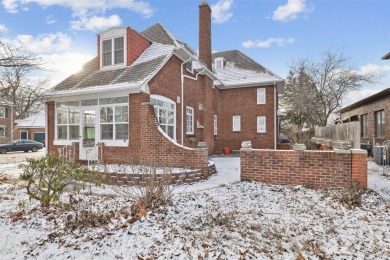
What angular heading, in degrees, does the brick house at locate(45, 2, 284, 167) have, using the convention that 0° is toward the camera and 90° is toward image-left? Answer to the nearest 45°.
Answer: approximately 45°

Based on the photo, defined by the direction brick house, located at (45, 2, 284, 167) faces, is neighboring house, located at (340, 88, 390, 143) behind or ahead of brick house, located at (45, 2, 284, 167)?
behind

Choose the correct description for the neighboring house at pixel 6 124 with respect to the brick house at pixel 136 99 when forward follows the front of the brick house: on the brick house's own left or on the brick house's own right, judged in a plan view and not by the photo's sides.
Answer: on the brick house's own right

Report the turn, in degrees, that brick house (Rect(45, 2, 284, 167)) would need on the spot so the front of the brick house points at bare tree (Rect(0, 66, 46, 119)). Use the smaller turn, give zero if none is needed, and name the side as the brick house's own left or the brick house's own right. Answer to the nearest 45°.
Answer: approximately 90° to the brick house's own right

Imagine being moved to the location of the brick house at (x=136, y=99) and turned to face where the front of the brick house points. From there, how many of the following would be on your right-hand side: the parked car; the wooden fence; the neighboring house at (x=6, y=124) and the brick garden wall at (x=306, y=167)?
2

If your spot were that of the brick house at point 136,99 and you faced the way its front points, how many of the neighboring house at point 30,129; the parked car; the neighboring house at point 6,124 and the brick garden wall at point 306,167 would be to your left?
1

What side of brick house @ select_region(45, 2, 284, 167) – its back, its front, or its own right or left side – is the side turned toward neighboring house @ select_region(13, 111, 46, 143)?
right

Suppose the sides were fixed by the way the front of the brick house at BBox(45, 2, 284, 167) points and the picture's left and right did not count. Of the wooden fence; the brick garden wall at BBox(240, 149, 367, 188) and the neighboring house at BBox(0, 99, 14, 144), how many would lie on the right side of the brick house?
1
